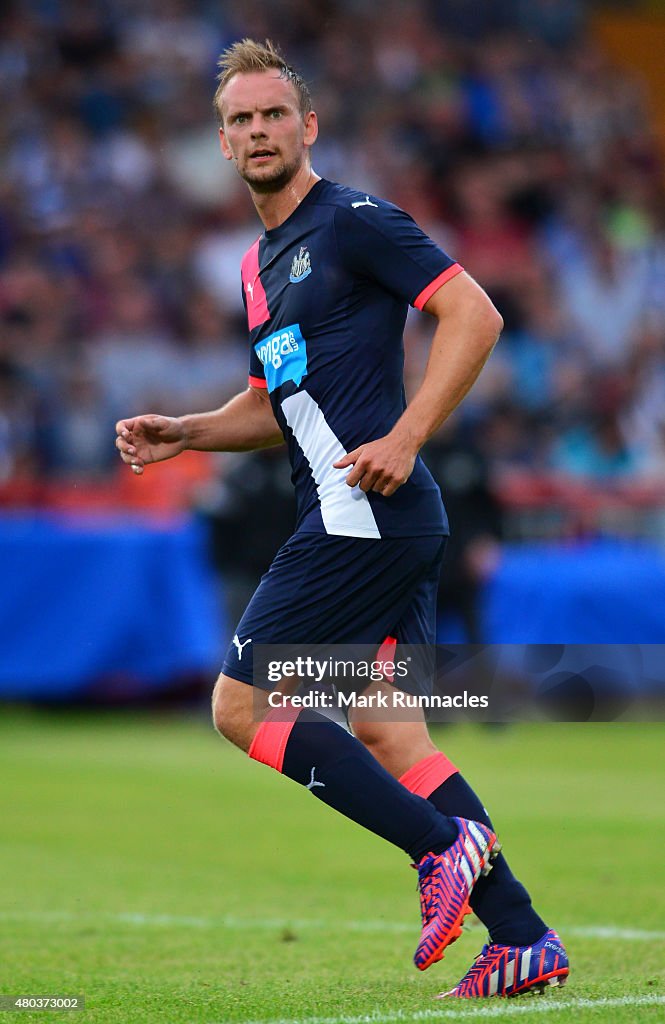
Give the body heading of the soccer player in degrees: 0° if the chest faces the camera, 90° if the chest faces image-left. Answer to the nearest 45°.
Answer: approximately 45°

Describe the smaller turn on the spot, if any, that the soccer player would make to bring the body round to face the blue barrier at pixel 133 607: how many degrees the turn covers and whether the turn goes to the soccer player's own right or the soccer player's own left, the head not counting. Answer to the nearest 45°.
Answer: approximately 135° to the soccer player's own right

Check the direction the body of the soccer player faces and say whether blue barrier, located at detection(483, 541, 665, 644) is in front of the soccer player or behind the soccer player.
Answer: behind
